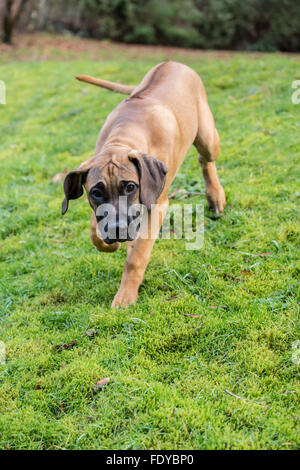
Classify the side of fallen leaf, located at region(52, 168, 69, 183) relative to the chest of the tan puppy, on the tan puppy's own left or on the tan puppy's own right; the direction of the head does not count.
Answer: on the tan puppy's own right

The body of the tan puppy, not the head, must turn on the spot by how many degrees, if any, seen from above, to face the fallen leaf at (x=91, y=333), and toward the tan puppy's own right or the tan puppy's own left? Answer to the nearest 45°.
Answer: approximately 45° to the tan puppy's own left

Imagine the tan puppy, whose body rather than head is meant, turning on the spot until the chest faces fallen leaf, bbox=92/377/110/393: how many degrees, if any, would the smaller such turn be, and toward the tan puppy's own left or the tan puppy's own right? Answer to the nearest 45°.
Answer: approximately 45° to the tan puppy's own left

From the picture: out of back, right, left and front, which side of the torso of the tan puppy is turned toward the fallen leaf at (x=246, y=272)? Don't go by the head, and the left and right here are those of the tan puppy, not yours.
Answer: left

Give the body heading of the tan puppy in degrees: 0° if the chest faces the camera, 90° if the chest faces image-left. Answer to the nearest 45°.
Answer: approximately 45°

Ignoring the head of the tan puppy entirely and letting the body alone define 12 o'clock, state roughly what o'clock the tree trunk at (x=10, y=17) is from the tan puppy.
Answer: The tree trunk is roughly at 4 o'clock from the tan puppy.

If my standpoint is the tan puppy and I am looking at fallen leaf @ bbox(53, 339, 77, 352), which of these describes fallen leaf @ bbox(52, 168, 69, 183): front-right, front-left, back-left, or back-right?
back-right
